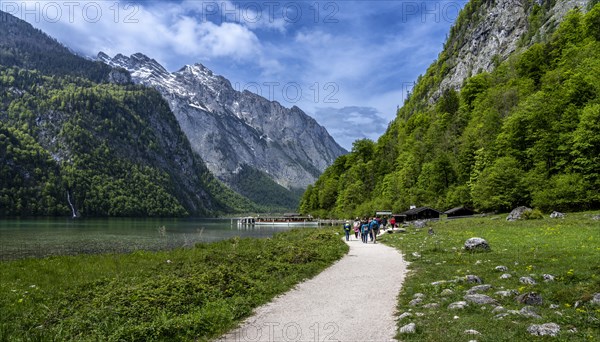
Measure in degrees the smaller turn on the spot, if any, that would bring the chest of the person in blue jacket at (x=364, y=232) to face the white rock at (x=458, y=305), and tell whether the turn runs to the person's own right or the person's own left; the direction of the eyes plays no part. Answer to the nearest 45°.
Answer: approximately 180°

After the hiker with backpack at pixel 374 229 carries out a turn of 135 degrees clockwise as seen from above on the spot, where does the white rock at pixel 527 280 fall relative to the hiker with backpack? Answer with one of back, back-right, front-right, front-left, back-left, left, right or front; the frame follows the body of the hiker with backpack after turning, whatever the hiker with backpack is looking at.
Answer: front-right

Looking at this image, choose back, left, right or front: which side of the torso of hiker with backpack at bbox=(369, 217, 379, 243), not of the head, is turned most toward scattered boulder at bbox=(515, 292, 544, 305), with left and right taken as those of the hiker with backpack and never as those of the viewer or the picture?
back

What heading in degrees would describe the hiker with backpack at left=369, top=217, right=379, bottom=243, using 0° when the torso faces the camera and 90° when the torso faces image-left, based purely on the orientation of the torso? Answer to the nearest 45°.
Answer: approximately 180°

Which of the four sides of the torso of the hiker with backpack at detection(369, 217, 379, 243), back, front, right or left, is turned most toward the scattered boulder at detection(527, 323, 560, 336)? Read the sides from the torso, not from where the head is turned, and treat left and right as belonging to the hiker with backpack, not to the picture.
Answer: back

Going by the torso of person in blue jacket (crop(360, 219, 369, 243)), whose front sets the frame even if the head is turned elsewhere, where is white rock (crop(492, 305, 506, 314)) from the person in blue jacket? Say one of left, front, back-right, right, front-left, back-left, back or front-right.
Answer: back

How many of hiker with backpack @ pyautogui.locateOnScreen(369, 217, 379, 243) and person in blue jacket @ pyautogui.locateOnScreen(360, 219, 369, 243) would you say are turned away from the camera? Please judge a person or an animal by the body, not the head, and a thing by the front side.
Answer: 2

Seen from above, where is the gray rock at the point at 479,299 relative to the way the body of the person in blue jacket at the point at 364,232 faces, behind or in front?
behind

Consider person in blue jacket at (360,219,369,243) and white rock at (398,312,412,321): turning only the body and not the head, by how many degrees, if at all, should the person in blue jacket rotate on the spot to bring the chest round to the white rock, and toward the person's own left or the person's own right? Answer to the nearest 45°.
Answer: approximately 180°

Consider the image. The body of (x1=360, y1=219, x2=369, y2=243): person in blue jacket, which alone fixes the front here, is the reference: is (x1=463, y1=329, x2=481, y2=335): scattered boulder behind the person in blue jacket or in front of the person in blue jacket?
behind

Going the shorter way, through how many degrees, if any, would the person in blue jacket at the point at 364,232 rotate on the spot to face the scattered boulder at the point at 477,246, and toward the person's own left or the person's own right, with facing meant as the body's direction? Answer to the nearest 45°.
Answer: approximately 135° to the person's own right

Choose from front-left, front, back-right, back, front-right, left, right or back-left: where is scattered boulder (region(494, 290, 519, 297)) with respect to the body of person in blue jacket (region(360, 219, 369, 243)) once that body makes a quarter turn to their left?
left

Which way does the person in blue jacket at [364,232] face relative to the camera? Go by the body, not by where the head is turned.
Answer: away from the camera

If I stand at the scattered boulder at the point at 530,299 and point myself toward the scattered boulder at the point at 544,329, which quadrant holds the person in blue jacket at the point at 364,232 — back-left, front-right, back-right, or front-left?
back-right
